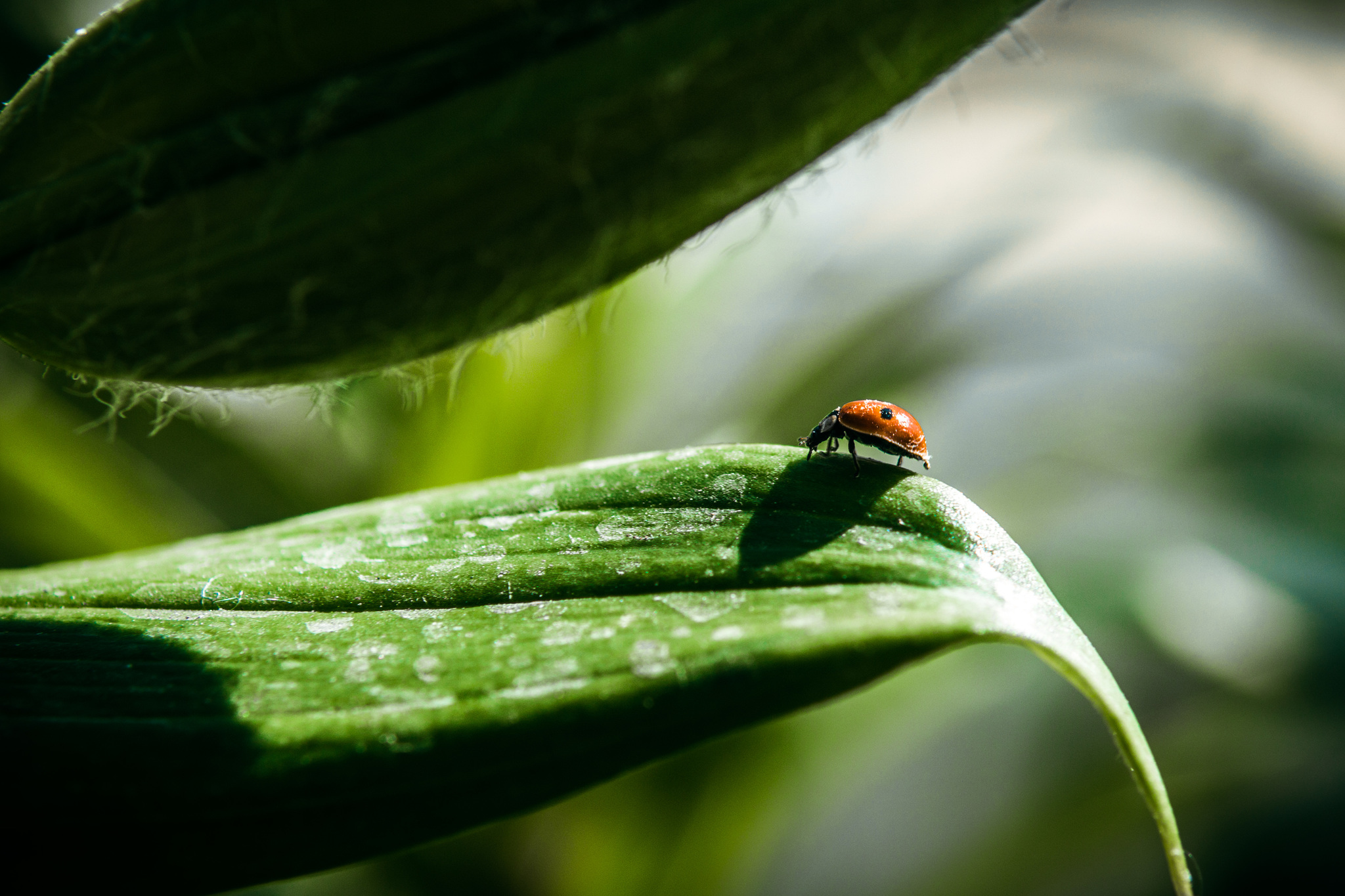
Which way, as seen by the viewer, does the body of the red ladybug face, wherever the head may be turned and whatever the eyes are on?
to the viewer's left
